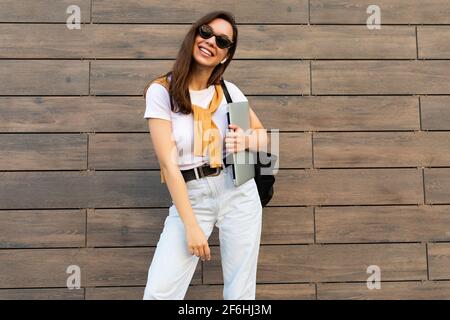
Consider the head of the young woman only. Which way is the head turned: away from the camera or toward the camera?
toward the camera

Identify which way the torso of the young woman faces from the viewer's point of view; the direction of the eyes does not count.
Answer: toward the camera
